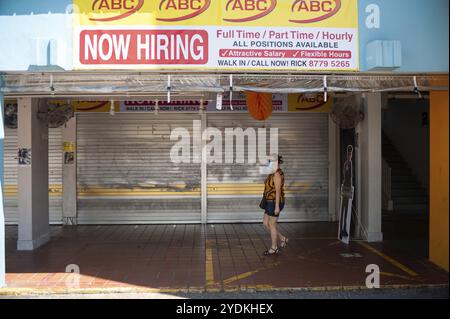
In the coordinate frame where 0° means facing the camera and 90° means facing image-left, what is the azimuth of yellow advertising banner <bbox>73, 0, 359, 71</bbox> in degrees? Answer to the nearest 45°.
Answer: approximately 0°

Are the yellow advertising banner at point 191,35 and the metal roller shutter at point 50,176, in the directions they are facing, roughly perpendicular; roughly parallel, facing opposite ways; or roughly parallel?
roughly parallel

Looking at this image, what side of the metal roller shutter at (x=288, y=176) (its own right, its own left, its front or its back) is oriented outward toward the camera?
front

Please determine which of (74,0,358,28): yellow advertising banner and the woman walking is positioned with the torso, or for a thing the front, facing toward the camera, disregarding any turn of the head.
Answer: the yellow advertising banner

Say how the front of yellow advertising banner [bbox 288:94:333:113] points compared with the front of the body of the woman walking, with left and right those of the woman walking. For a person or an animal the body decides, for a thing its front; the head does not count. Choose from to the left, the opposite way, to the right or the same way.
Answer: to the left

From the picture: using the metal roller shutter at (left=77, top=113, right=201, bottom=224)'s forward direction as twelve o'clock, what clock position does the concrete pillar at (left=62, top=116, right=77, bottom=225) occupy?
The concrete pillar is roughly at 3 o'clock from the metal roller shutter.

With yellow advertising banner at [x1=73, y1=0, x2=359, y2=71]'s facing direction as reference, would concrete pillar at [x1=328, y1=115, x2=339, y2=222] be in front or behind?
behind

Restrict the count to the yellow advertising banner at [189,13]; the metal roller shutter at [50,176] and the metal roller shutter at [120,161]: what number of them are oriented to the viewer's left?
0

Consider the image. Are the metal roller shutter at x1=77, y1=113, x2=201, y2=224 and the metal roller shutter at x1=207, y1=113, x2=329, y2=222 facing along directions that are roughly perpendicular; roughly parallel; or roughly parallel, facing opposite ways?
roughly parallel

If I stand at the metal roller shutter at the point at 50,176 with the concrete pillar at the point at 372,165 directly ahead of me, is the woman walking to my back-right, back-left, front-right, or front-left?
front-right

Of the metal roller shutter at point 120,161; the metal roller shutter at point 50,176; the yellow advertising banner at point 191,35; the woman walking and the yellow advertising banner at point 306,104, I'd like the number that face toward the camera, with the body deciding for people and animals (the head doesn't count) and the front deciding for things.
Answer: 4

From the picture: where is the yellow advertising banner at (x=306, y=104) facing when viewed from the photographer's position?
facing the viewer

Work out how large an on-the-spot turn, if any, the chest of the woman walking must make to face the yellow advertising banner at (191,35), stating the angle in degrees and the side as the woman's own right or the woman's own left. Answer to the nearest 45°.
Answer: approximately 45° to the woman's own left

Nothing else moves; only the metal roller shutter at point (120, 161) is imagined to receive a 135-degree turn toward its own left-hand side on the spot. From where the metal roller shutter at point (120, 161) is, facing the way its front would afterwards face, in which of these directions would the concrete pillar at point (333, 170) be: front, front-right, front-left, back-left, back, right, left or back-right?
front-right

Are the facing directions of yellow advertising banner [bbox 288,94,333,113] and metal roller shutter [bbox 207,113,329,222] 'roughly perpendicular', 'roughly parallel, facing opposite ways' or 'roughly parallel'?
roughly parallel

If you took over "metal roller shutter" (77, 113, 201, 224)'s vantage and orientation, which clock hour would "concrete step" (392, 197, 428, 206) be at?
The concrete step is roughly at 9 o'clock from the metal roller shutter.

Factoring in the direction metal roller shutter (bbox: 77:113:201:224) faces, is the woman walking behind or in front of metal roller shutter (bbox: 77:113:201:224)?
in front
